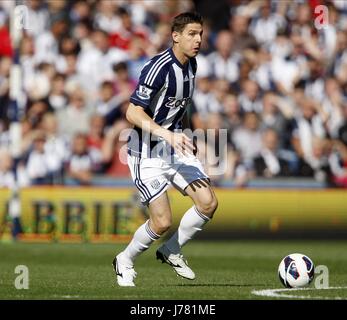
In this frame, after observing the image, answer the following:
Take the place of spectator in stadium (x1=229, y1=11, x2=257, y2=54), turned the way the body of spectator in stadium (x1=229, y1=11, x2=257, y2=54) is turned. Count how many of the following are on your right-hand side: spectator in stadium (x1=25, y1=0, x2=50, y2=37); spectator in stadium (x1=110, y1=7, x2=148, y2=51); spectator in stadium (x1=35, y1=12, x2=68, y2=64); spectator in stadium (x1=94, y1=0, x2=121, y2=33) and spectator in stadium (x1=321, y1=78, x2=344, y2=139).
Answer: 4

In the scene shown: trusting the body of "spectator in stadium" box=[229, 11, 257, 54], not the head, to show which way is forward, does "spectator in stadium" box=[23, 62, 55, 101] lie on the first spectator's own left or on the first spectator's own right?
on the first spectator's own right

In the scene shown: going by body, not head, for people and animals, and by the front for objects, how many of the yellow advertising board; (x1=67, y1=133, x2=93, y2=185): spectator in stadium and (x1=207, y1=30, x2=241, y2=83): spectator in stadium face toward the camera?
3

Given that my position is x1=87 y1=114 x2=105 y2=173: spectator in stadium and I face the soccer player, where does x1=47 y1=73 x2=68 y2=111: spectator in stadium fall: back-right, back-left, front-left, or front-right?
back-right

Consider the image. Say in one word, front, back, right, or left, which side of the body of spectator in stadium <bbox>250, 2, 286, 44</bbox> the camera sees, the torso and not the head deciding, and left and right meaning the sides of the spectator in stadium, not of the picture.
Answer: front

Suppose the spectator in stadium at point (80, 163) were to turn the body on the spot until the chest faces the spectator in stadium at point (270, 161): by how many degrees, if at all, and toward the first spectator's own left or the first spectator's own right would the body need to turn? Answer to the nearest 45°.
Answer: approximately 90° to the first spectator's own left

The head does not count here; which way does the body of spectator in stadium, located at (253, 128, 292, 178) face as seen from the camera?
toward the camera

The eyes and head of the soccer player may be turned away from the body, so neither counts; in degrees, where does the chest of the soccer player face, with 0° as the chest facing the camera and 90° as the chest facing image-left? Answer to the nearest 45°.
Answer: approximately 315°

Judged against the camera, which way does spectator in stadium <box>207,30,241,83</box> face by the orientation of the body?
toward the camera
